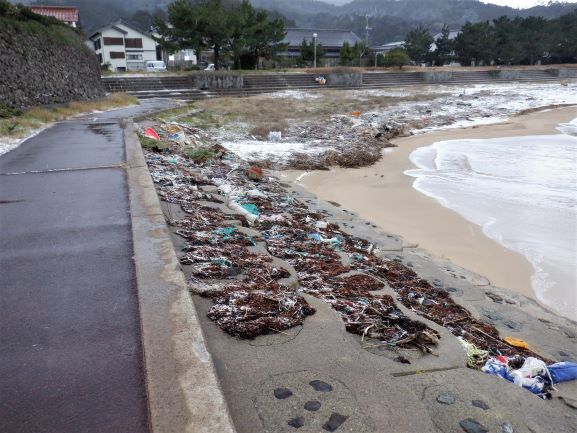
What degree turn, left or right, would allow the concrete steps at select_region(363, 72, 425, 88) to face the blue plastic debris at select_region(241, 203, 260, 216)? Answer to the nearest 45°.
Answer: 0° — it already faces it

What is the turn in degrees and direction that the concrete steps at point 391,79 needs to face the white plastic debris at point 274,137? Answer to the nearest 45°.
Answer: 0° — it already faces it

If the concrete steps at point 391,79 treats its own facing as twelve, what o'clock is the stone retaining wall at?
The stone retaining wall is roughly at 1 o'clock from the concrete steps.

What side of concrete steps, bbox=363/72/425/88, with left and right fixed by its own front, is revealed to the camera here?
front

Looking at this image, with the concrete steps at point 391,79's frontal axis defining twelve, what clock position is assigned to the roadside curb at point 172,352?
The roadside curb is roughly at 12 o'clock from the concrete steps.

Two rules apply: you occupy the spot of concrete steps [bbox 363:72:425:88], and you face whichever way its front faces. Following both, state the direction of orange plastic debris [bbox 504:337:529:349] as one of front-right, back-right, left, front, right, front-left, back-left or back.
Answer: front

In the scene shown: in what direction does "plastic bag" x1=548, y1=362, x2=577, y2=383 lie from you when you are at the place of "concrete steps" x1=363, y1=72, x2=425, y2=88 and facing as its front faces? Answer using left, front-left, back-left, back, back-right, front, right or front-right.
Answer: front

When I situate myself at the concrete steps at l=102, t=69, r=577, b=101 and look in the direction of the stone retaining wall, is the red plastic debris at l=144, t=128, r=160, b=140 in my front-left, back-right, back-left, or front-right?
front-left

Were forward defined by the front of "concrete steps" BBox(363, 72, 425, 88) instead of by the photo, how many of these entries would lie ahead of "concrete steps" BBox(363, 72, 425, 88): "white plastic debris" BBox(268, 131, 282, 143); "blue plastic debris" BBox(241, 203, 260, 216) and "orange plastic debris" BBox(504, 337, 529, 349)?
3

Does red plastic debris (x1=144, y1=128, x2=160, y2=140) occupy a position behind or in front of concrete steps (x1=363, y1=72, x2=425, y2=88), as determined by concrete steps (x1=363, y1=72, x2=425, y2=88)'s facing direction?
in front

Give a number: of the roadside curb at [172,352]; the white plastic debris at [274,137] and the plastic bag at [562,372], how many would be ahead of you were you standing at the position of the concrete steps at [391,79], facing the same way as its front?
3
